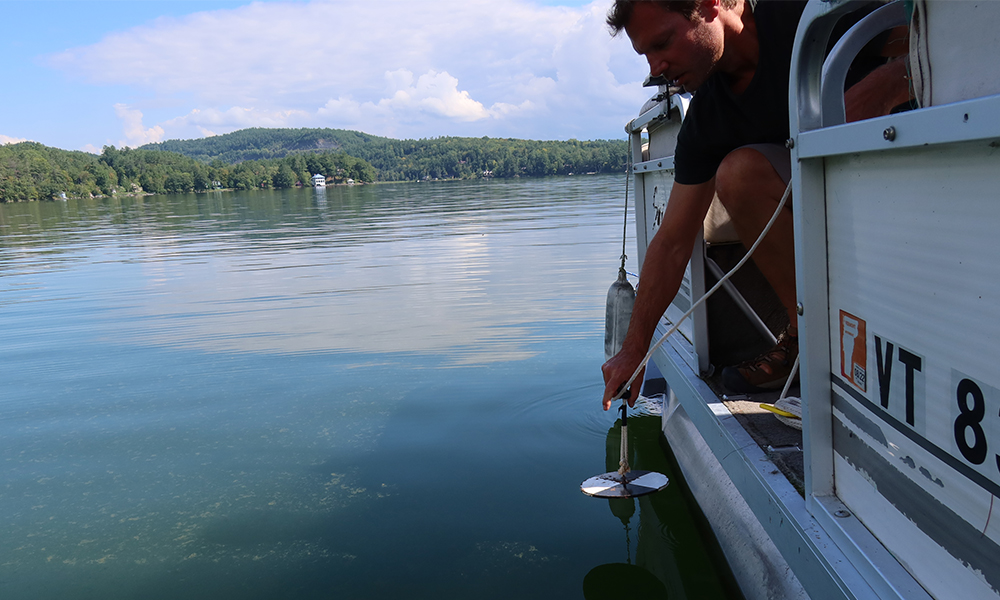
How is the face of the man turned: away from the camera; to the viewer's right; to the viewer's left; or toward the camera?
to the viewer's left

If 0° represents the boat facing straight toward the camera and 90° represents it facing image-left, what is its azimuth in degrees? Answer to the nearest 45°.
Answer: approximately 315°
